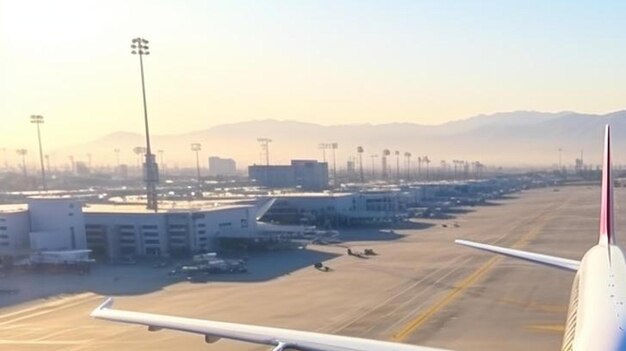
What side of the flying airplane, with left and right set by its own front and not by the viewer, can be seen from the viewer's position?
front
